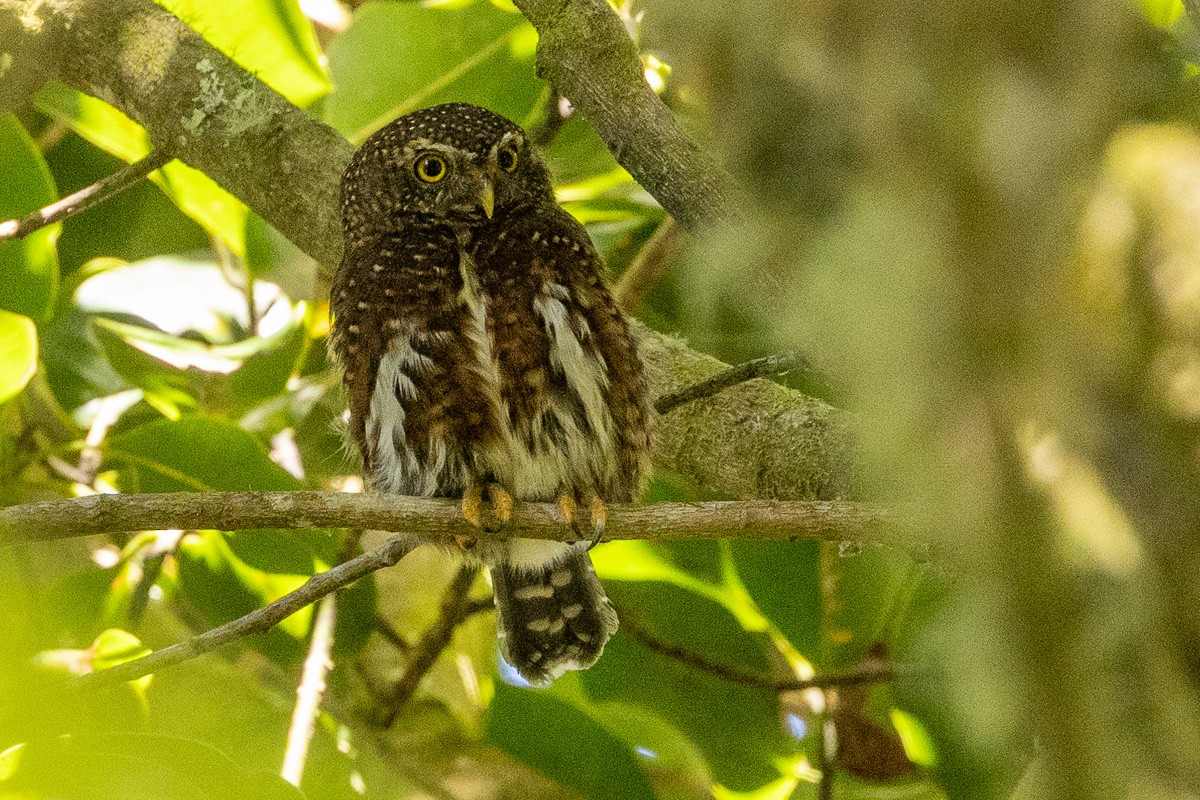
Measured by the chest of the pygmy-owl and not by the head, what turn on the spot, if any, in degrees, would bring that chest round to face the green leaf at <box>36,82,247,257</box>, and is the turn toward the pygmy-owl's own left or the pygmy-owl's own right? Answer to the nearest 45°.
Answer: approximately 135° to the pygmy-owl's own right

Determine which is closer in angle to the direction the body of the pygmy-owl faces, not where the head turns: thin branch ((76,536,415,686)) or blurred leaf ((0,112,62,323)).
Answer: the thin branch

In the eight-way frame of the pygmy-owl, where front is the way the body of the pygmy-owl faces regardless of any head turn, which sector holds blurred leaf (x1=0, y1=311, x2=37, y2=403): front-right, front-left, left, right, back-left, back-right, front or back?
right

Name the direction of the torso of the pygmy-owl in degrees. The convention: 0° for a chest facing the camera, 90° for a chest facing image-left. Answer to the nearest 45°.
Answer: approximately 0°

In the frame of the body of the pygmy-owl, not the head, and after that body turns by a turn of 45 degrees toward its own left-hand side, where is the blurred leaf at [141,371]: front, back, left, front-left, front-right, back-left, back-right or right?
back

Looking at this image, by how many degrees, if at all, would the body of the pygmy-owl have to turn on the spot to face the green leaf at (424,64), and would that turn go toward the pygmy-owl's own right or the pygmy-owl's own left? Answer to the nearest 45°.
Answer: approximately 180°

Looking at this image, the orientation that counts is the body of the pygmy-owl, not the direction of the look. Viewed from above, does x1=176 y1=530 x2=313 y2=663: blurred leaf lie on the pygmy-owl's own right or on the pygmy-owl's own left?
on the pygmy-owl's own right
